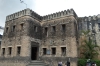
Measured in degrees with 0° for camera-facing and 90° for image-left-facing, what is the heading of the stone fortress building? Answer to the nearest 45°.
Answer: approximately 45°
